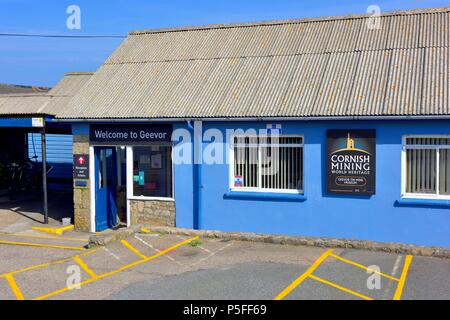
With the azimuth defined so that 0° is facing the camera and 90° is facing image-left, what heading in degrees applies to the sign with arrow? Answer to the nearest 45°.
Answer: approximately 0°

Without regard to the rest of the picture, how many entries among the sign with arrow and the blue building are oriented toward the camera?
2

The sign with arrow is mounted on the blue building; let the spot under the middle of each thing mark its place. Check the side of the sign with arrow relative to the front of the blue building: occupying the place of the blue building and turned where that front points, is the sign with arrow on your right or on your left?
on your right
